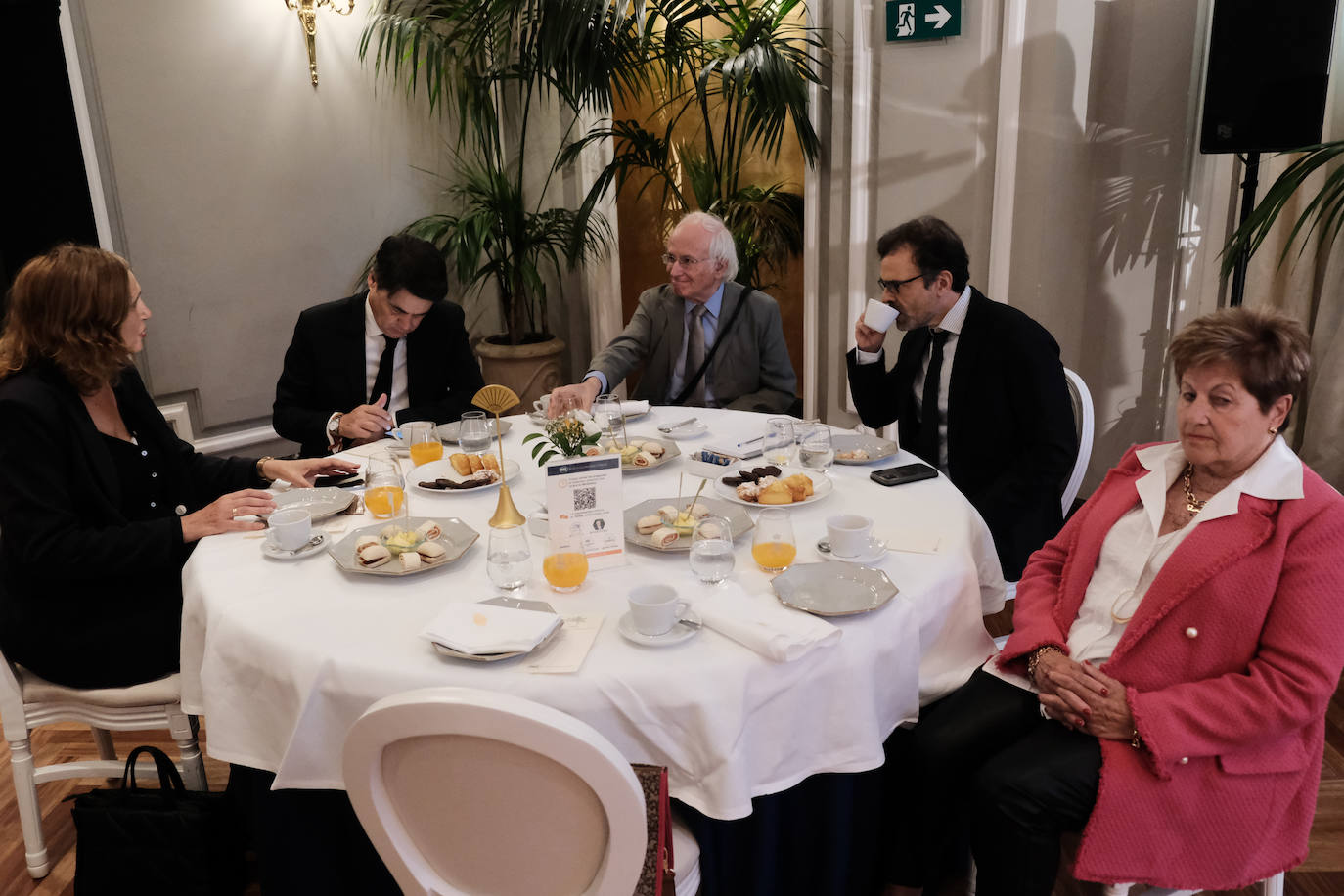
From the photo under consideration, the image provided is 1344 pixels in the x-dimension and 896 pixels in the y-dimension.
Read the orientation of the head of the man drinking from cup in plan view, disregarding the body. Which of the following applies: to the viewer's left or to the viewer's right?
to the viewer's left

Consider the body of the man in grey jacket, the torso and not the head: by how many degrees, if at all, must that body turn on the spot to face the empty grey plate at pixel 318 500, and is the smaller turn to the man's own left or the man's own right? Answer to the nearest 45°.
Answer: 0° — they already face it

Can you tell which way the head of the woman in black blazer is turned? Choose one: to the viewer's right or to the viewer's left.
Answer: to the viewer's right

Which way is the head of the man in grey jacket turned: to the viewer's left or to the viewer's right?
to the viewer's left

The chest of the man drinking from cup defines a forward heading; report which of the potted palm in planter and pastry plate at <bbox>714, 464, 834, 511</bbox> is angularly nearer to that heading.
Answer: the pastry plate

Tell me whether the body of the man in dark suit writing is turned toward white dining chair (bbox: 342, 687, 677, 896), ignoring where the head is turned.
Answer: yes

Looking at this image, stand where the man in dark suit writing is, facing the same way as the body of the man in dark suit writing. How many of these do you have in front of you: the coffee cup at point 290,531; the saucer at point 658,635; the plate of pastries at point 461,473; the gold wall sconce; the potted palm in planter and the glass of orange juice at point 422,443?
4

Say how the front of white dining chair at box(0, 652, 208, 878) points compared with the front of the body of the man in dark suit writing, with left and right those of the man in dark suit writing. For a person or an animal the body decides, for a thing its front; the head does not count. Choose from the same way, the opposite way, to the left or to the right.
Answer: to the left

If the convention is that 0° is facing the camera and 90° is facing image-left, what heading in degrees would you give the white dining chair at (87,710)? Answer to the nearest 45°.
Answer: approximately 270°

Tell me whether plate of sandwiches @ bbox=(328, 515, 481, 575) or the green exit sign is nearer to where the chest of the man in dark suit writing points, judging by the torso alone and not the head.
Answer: the plate of sandwiches
